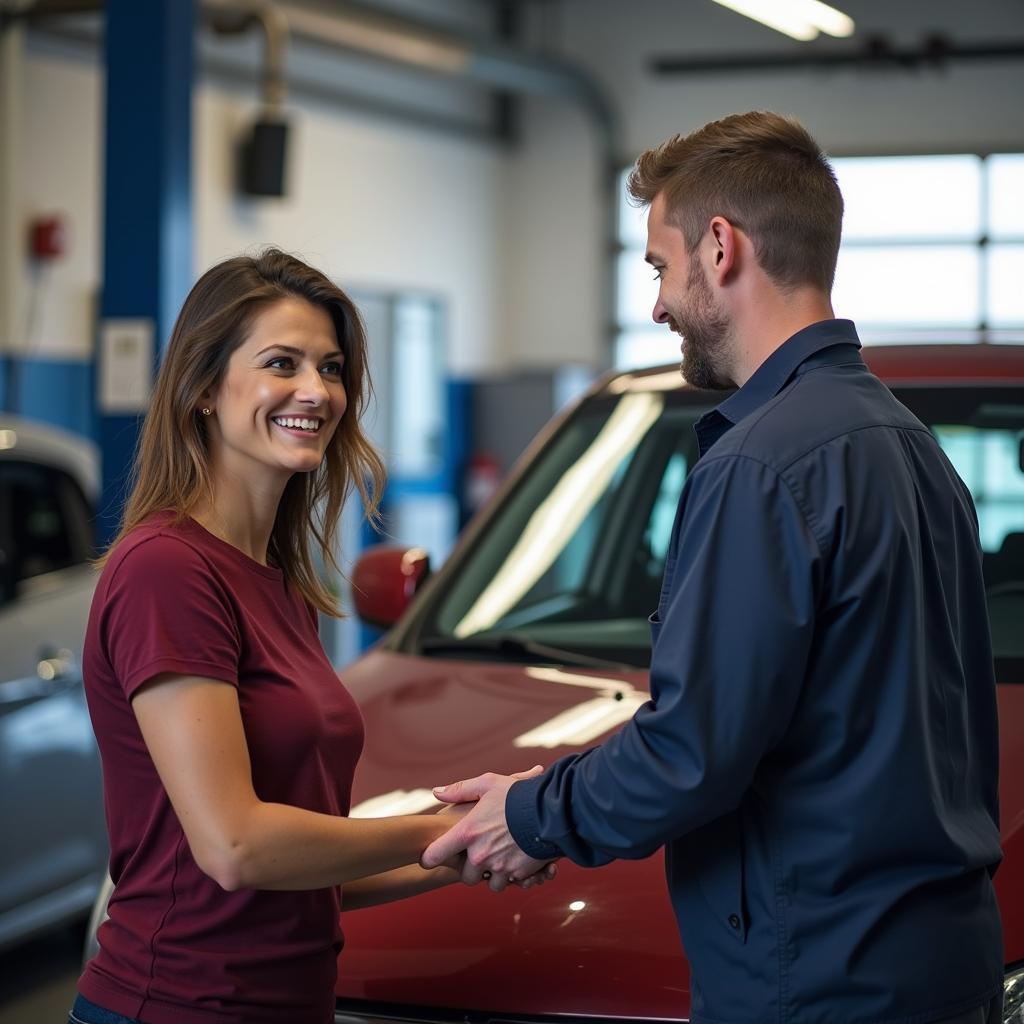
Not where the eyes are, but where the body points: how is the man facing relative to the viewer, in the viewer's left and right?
facing away from the viewer and to the left of the viewer

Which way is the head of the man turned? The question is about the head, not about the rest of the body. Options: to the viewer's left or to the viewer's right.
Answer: to the viewer's left

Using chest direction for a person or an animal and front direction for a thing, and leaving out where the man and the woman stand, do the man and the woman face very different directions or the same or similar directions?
very different directions

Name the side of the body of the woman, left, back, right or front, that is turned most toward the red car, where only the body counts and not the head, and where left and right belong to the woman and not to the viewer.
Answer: left

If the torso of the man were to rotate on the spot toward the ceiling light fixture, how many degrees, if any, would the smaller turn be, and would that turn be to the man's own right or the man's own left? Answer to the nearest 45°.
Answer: approximately 45° to the man's own right

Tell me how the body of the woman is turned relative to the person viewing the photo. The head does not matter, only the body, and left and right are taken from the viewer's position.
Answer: facing the viewer and to the right of the viewer

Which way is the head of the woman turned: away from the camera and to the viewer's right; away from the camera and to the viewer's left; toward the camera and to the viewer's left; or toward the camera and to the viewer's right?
toward the camera and to the viewer's right
